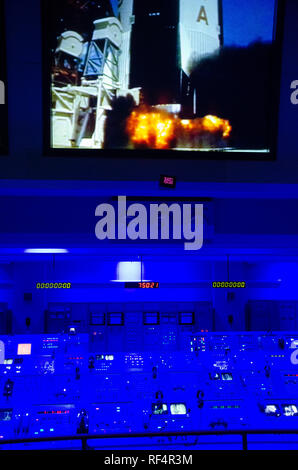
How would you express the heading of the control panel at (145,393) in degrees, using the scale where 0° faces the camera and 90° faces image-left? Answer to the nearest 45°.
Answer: approximately 0°
